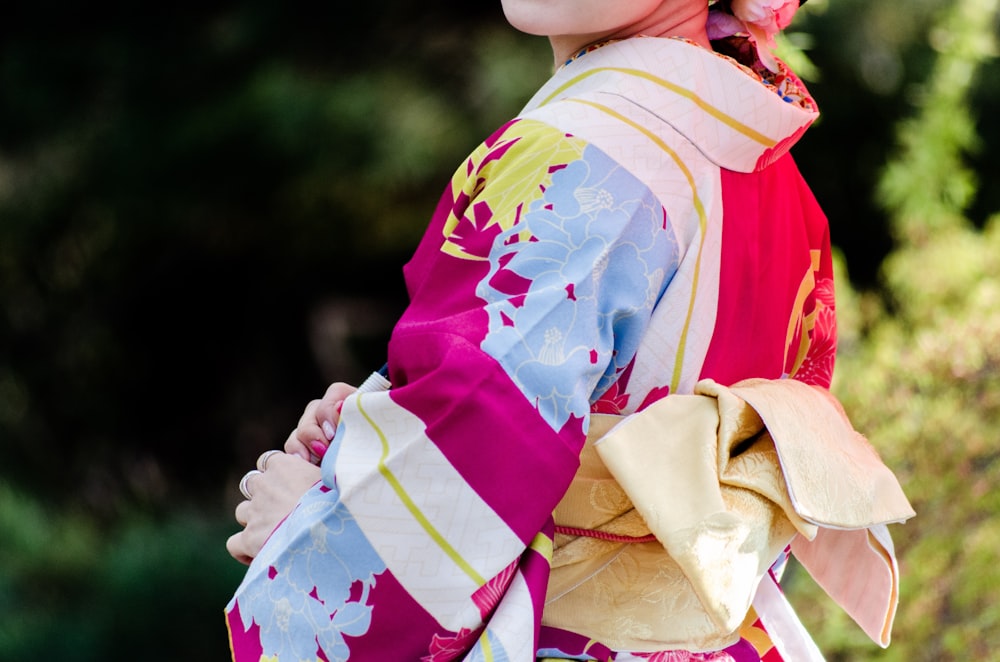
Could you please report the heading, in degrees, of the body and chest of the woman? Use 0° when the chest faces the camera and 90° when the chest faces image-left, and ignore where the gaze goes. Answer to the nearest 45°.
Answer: approximately 135°
